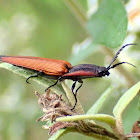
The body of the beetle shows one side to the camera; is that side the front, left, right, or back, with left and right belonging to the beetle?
right
